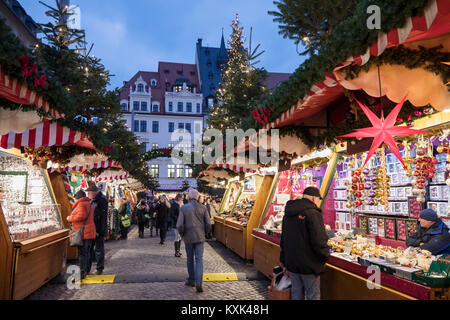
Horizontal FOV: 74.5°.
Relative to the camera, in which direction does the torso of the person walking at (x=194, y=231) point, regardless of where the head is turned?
away from the camera

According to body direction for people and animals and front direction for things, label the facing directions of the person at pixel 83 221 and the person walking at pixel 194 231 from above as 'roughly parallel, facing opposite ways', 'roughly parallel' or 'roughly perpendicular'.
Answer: roughly perpendicular

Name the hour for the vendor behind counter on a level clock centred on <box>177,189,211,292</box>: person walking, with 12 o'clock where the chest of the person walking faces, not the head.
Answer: The vendor behind counter is roughly at 4 o'clock from the person walking.

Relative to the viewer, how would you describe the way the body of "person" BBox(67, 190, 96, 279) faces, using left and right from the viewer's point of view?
facing to the left of the viewer

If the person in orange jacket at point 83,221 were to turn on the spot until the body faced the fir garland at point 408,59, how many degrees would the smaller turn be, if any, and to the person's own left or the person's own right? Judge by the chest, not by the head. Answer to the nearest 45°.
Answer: approximately 135° to the person's own left

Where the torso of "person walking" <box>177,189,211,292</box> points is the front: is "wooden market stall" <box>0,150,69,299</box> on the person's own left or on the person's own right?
on the person's own left

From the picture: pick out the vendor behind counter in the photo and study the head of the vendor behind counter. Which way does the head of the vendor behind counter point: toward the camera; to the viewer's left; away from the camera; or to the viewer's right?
to the viewer's left

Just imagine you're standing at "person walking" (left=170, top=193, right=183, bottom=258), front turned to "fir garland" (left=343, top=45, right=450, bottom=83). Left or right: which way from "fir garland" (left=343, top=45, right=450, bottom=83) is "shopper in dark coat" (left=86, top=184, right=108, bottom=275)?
right

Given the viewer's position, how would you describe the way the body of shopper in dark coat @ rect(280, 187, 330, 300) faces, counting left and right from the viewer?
facing away from the viewer and to the right of the viewer
